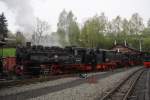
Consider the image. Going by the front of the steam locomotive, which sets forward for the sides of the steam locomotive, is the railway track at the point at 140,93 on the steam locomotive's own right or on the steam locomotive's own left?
on the steam locomotive's own left

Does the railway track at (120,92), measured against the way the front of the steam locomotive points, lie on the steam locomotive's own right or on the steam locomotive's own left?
on the steam locomotive's own left

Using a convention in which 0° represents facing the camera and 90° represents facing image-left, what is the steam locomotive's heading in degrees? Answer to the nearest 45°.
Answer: approximately 45°
